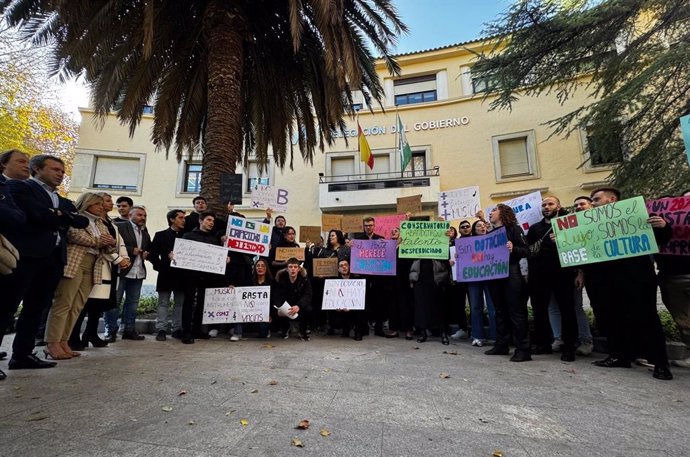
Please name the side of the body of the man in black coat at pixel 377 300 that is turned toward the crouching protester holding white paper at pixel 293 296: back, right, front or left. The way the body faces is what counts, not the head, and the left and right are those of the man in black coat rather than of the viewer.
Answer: right

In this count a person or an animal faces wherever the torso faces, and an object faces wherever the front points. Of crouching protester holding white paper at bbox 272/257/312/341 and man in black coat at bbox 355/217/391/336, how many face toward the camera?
2

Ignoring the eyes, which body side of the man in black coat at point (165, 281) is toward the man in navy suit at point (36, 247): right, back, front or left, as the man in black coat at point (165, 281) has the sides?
right

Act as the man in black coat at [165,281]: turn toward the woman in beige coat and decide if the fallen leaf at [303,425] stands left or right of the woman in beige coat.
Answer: left

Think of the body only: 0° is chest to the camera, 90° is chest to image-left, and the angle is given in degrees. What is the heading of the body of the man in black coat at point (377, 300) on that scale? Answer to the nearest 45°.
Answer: approximately 0°

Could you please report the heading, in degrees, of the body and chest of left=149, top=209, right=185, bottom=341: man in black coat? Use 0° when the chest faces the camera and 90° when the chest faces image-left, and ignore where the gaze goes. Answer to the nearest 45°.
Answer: approximately 315°

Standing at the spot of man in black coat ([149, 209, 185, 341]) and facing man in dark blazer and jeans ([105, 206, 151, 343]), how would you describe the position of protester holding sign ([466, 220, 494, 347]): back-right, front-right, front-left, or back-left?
back-left
